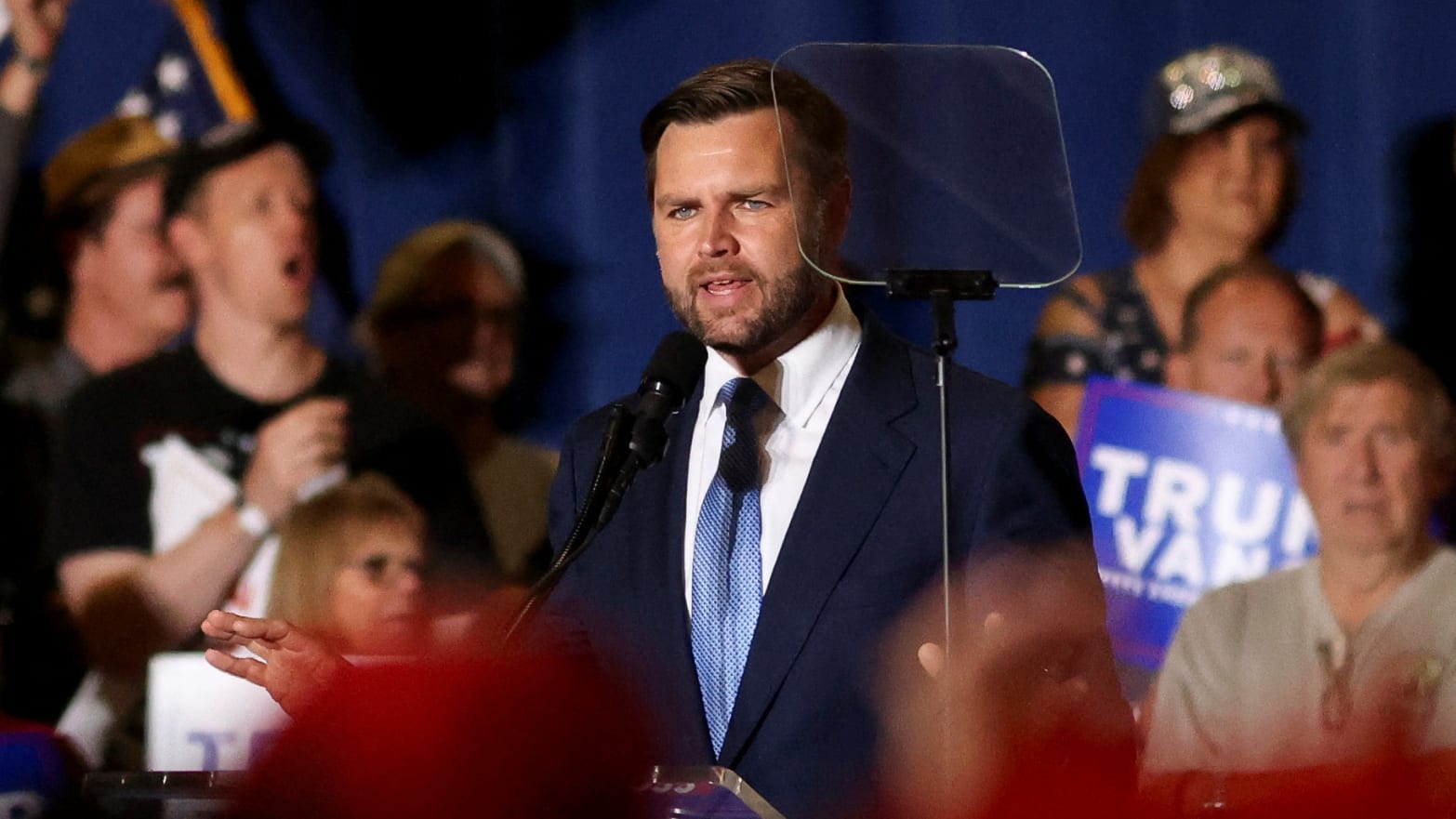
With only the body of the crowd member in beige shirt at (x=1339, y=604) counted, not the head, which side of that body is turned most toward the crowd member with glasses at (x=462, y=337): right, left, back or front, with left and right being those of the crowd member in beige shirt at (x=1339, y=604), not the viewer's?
right

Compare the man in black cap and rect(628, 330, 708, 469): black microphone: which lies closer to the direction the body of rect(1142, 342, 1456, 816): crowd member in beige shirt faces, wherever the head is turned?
the black microphone

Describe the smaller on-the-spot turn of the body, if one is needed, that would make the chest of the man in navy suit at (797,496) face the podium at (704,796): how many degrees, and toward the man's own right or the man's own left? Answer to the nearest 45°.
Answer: approximately 45° to the man's own left

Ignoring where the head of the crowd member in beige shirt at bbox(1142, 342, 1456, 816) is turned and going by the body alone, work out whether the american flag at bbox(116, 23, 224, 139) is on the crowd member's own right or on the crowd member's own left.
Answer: on the crowd member's own right

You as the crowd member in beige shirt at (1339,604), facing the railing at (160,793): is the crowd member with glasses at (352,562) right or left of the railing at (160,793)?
right

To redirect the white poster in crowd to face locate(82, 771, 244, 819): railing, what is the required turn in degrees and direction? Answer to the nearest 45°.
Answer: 0° — it already faces it

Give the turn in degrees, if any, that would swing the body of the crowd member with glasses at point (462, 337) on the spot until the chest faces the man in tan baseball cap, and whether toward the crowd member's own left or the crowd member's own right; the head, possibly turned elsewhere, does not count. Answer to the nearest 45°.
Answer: approximately 135° to the crowd member's own right

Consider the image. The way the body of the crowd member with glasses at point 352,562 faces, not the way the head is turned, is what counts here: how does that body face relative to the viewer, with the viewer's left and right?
facing the viewer and to the right of the viewer

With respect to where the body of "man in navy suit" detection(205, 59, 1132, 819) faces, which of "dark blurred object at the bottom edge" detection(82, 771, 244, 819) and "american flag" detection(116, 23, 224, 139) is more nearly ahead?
the dark blurred object at the bottom edge

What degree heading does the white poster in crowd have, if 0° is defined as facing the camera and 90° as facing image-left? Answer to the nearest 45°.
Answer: approximately 0°

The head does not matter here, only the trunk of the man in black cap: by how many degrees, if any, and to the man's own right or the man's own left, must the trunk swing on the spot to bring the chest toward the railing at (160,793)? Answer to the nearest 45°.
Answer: approximately 45° to the man's own right

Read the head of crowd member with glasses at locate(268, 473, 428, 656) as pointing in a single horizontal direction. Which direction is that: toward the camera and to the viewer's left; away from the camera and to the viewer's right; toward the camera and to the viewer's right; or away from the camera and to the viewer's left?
toward the camera and to the viewer's right
